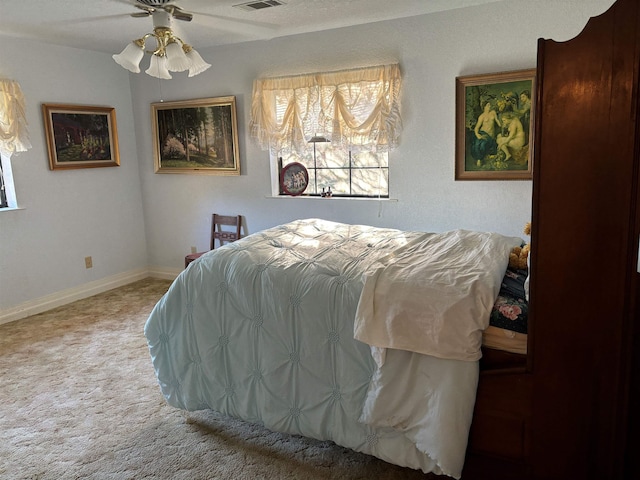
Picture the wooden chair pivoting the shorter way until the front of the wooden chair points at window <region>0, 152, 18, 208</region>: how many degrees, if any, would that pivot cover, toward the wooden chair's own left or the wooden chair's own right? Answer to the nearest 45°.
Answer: approximately 45° to the wooden chair's own right

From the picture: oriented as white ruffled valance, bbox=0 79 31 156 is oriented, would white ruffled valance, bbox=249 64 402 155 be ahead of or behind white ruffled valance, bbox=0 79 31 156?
ahead

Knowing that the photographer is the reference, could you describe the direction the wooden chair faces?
facing the viewer and to the left of the viewer

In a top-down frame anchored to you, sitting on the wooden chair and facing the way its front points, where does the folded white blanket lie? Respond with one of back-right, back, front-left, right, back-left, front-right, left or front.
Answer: front-left

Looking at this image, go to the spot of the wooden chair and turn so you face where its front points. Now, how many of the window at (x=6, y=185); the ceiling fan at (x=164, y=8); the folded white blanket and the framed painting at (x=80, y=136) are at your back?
0

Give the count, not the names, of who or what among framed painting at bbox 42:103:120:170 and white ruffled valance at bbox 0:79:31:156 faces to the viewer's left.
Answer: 0

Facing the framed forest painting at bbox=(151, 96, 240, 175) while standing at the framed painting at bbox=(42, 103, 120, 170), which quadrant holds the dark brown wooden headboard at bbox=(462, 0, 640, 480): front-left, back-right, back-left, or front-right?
front-right

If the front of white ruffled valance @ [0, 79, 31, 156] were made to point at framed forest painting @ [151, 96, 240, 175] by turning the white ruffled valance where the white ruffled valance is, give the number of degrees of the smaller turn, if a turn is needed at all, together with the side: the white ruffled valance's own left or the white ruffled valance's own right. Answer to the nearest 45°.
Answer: approximately 45° to the white ruffled valance's own left

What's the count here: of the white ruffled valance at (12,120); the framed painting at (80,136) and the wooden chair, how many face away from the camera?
0

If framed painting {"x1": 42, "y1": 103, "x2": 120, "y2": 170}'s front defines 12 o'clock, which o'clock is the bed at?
The bed is roughly at 1 o'clock from the framed painting.

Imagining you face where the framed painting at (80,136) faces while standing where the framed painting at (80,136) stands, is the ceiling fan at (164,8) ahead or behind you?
ahead

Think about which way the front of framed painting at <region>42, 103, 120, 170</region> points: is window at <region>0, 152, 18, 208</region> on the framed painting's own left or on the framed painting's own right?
on the framed painting's own right

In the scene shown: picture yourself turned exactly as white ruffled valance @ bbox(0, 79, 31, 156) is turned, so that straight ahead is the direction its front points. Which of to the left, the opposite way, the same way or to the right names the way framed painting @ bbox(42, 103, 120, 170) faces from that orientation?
the same way

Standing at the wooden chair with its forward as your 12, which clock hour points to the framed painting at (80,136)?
The framed painting is roughly at 2 o'clock from the wooden chair.

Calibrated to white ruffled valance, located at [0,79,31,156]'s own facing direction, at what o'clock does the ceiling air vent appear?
The ceiling air vent is roughly at 12 o'clock from the white ruffled valance.

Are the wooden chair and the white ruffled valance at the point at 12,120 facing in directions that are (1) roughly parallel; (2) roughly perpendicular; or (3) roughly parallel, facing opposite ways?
roughly perpendicular

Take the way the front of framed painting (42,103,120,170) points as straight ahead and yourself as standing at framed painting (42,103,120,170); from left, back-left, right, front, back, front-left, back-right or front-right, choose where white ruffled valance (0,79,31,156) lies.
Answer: right

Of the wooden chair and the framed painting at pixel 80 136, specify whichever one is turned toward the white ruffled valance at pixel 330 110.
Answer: the framed painting
